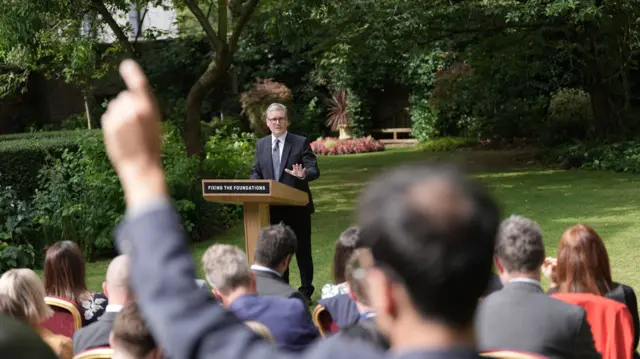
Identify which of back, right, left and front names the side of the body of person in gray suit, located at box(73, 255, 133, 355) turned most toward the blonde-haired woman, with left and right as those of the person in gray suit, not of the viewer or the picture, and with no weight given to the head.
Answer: left

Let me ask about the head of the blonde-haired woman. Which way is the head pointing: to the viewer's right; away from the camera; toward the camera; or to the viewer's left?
away from the camera

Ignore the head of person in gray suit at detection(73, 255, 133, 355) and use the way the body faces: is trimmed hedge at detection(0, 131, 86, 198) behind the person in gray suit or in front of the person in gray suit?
in front

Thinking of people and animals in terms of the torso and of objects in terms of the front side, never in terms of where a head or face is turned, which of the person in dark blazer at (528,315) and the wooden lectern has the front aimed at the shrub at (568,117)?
the person in dark blazer

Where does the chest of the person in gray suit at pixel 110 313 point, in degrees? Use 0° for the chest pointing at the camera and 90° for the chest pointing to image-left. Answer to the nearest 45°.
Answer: approximately 180°

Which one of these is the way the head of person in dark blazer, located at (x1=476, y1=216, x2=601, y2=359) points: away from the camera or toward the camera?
away from the camera

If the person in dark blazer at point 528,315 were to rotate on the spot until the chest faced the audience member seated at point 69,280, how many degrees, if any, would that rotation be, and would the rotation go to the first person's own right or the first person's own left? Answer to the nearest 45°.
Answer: approximately 90° to the first person's own left

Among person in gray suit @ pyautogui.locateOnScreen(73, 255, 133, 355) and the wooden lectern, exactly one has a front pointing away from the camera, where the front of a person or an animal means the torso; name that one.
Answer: the person in gray suit

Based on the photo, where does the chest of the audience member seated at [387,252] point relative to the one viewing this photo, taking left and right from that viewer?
facing away from the viewer and to the left of the viewer

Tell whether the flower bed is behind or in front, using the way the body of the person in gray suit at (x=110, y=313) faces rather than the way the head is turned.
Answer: in front

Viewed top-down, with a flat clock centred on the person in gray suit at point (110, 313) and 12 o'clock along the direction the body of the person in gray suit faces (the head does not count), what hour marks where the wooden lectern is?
The wooden lectern is roughly at 1 o'clock from the person in gray suit.

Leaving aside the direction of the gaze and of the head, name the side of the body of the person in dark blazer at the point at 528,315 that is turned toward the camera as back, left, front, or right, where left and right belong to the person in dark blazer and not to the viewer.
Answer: back

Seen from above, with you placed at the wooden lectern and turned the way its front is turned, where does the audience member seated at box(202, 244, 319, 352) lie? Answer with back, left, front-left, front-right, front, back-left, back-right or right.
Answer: front-left
